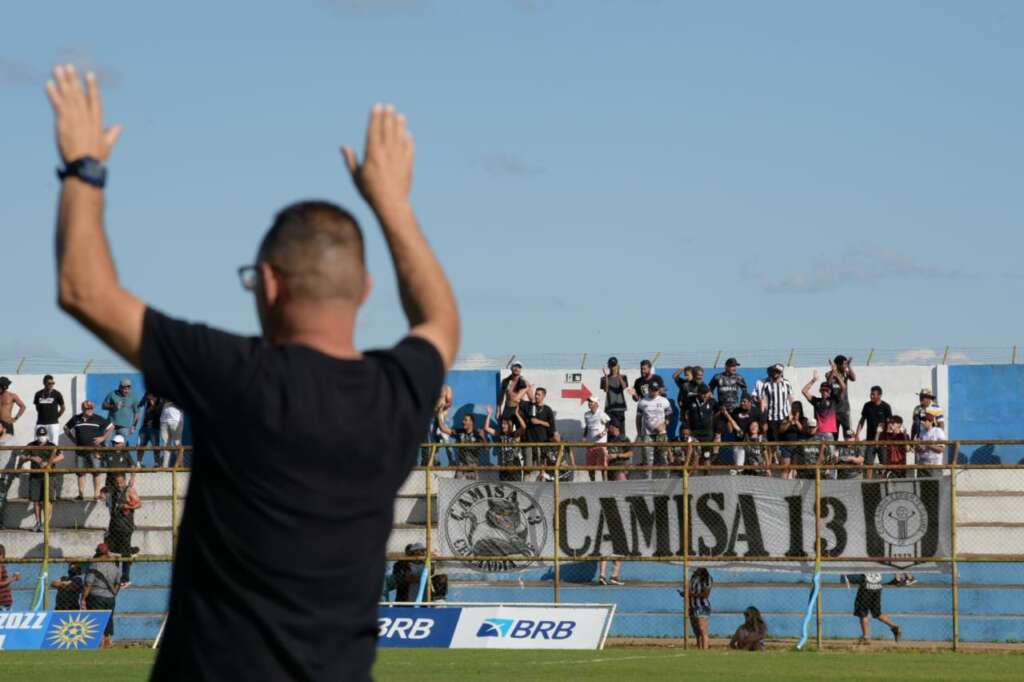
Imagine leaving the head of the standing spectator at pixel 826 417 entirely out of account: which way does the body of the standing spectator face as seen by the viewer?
toward the camera

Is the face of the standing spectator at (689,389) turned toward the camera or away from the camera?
toward the camera

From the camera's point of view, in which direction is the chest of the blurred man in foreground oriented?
away from the camera

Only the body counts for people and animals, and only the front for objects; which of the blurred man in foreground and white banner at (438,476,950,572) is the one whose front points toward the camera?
the white banner

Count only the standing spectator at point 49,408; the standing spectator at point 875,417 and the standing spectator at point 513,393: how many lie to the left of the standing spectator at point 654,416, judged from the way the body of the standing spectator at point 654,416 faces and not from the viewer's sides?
1

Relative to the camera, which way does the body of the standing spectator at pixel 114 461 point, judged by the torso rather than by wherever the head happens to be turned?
toward the camera

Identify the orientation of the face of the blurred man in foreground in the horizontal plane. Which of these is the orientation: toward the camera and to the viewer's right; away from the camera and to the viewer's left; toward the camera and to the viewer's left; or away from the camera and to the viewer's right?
away from the camera and to the viewer's left

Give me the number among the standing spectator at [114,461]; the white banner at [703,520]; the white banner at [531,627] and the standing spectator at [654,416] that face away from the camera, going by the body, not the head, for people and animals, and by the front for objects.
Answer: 0

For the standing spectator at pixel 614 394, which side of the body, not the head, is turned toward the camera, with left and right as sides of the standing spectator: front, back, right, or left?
front

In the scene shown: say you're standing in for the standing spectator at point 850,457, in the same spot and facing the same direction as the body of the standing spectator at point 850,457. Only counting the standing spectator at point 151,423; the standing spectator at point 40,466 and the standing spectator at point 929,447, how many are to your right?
2
